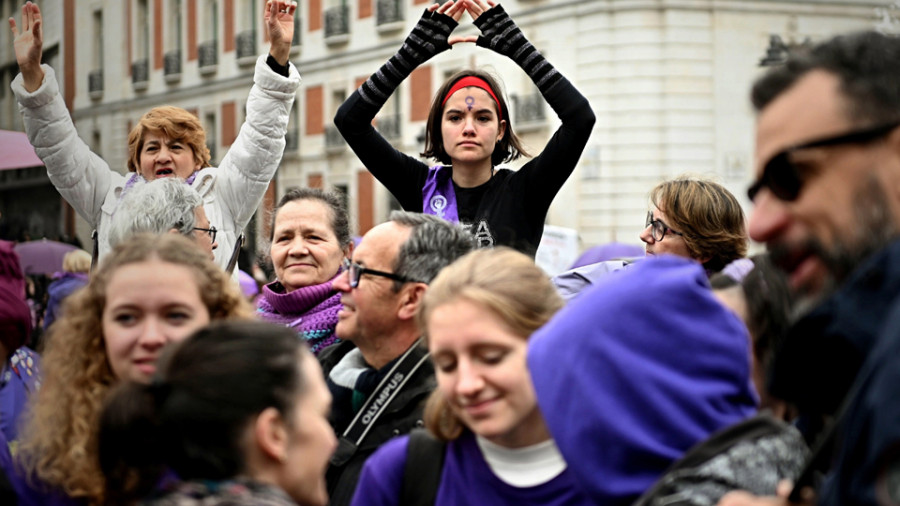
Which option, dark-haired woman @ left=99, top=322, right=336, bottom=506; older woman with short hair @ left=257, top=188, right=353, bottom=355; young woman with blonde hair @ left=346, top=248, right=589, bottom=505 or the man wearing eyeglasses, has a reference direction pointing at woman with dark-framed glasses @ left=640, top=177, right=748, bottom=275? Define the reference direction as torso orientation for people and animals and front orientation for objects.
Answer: the dark-haired woman

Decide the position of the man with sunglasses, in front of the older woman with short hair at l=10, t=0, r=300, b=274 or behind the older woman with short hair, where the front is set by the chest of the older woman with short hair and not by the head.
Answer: in front

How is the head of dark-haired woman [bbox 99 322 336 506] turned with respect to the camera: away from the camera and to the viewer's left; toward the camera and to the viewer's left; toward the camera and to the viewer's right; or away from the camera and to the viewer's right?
away from the camera and to the viewer's right

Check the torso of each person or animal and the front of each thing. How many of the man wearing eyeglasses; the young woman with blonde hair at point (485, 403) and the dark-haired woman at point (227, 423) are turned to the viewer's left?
1

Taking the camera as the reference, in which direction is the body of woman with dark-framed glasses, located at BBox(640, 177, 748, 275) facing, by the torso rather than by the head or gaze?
to the viewer's left

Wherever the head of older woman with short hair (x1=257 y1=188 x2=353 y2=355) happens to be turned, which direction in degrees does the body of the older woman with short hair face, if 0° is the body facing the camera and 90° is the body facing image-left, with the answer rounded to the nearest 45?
approximately 45°

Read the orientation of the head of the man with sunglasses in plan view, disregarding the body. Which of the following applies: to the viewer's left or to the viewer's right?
to the viewer's left

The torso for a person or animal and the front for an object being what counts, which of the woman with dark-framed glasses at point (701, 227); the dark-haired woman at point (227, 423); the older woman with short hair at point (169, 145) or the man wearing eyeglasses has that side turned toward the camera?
the older woman with short hair

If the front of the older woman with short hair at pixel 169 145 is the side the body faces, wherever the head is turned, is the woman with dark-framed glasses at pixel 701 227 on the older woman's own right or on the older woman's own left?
on the older woman's own left

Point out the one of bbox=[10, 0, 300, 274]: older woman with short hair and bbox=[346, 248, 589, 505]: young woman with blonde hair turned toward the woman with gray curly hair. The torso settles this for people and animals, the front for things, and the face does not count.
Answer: the older woman with short hair

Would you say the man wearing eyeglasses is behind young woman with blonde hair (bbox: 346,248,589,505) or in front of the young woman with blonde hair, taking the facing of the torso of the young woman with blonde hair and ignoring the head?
behind
